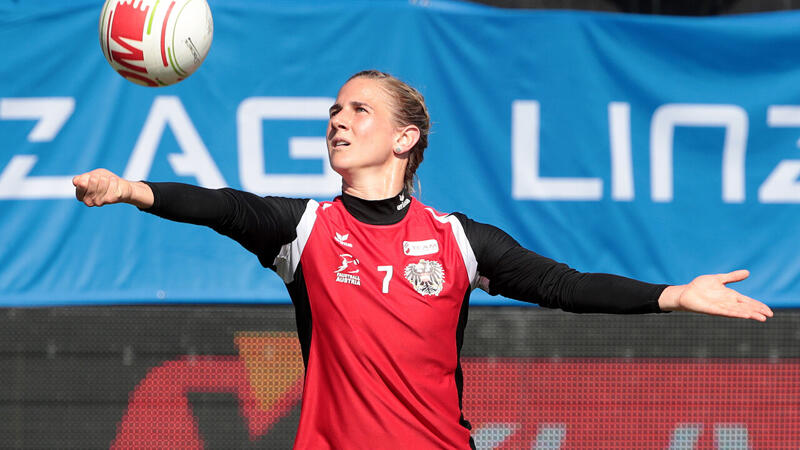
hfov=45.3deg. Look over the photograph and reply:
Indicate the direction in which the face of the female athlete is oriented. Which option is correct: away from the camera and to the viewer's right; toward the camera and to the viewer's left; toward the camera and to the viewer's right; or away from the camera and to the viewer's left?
toward the camera and to the viewer's left

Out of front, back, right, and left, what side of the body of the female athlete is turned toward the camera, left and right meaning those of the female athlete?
front
